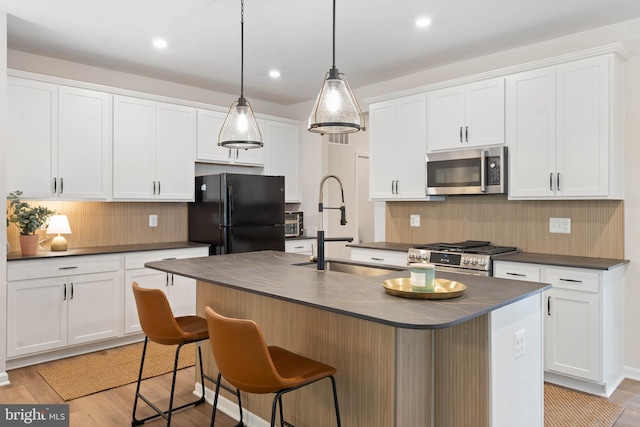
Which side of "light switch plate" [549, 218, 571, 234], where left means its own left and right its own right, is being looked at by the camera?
front

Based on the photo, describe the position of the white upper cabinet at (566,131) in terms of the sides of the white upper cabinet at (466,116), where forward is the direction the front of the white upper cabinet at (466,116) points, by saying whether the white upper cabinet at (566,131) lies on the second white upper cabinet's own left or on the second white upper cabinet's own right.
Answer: on the second white upper cabinet's own left

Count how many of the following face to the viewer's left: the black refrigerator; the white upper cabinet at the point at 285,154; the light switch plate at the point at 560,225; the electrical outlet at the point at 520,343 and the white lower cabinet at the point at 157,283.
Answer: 0

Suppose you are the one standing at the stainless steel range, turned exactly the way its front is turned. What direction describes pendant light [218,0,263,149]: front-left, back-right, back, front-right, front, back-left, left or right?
front

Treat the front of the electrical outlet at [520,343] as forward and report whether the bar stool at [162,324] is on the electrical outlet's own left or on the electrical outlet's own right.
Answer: on the electrical outlet's own right

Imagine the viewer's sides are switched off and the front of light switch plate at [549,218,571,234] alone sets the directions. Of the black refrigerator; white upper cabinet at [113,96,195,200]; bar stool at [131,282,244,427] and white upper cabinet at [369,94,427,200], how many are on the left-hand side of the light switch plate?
0

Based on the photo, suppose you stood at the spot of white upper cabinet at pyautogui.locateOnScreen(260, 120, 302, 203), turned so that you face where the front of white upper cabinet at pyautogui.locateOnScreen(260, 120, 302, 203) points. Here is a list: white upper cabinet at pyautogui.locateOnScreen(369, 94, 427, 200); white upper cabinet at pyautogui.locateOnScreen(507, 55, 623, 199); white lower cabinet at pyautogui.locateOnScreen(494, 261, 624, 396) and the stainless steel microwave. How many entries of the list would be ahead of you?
4

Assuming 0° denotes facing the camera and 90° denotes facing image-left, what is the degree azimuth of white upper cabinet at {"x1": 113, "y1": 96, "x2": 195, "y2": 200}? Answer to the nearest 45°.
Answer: approximately 315°

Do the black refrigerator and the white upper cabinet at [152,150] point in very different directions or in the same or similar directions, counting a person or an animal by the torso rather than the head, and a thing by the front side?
same or similar directions

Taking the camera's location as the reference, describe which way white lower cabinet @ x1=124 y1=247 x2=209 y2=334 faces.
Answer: facing the viewer and to the right of the viewer

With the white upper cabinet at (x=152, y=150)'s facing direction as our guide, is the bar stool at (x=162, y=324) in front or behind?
in front

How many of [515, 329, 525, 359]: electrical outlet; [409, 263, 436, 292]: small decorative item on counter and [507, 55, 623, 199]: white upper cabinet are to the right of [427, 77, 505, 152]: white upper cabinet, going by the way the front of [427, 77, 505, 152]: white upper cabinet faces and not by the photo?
0

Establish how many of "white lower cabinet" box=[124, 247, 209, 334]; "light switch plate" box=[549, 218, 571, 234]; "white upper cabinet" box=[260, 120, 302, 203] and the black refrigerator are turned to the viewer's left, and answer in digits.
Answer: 0

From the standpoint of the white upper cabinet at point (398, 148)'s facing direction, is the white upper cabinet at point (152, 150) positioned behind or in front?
in front

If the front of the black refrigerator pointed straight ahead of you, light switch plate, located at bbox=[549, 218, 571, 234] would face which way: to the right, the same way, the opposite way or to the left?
to the right

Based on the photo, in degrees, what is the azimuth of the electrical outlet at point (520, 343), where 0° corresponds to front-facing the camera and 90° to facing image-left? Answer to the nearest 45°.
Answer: approximately 315°

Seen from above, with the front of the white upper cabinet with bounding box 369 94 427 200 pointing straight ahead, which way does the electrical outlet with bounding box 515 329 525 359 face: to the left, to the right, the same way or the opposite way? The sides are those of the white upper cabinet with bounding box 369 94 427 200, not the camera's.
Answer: to the left

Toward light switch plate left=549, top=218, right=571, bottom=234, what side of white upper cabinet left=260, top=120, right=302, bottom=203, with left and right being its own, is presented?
front

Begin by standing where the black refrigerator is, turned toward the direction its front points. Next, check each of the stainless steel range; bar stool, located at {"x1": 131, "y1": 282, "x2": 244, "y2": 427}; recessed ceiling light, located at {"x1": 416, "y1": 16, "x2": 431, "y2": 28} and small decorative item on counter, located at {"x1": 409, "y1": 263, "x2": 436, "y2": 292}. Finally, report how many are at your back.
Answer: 0

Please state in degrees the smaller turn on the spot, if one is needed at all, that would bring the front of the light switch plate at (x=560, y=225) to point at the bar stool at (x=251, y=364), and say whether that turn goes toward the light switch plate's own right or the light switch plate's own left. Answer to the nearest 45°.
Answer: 0° — it already faces it

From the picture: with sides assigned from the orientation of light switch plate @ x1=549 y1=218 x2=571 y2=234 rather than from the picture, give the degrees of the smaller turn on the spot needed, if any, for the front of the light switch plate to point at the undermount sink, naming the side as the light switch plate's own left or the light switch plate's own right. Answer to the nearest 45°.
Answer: approximately 45° to the light switch plate's own right
